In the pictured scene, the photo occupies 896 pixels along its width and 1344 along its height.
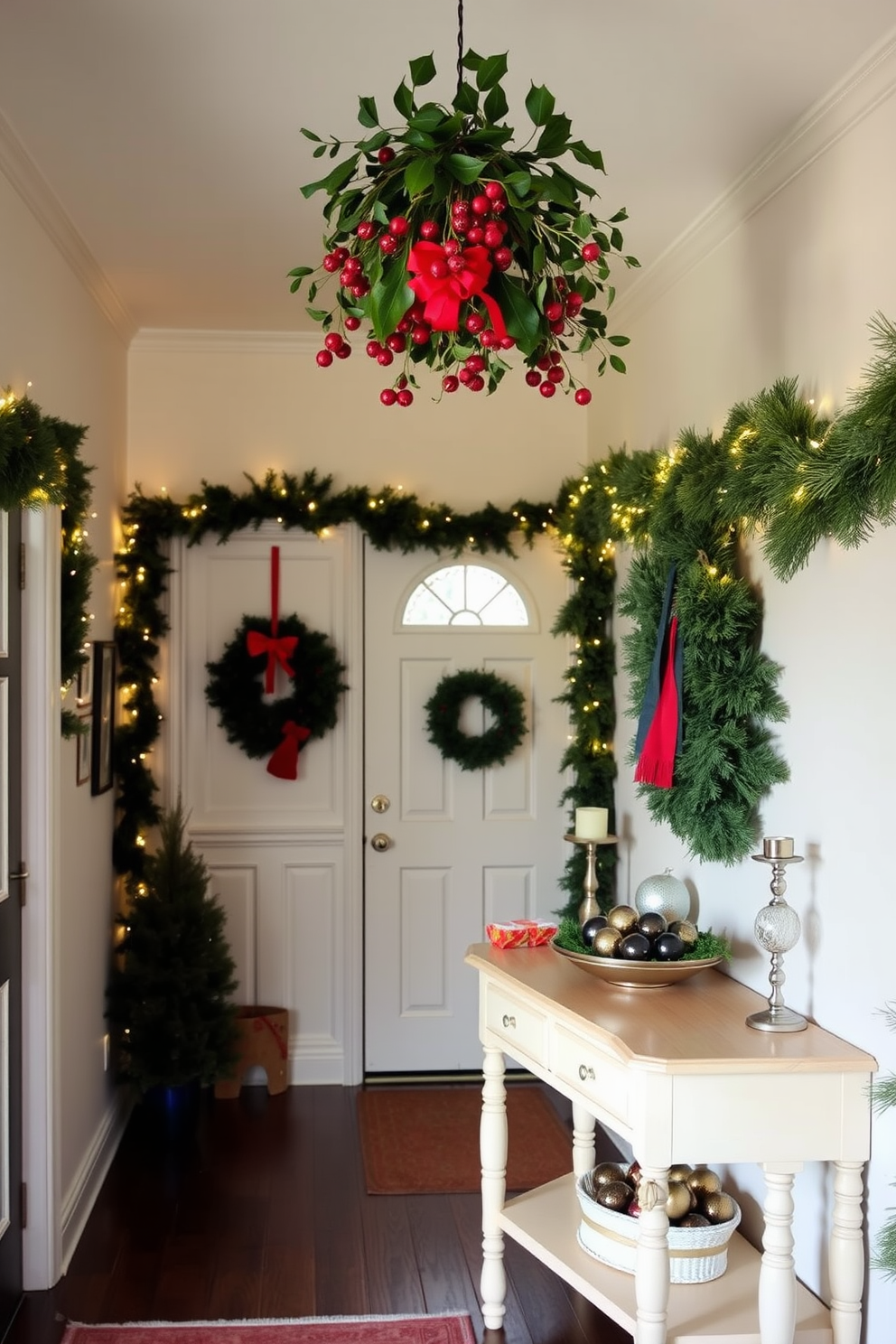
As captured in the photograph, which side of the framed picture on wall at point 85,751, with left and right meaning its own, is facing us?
right

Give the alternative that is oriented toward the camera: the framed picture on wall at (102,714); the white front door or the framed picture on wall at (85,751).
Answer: the white front door

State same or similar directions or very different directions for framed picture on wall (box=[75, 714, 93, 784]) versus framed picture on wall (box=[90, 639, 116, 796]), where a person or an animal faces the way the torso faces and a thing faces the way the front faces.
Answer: same or similar directions

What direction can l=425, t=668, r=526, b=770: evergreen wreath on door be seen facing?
toward the camera

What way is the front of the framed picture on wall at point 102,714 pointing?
to the viewer's right

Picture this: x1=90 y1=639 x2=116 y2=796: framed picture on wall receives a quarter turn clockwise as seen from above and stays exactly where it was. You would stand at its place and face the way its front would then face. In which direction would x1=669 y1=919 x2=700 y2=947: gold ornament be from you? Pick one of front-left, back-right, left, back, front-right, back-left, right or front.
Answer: front-left

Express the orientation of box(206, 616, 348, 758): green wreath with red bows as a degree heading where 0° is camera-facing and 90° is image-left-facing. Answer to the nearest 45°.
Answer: approximately 0°

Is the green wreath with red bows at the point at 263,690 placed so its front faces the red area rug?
yes

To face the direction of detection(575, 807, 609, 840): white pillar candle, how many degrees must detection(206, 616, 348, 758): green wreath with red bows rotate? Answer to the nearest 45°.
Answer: approximately 45° to its left

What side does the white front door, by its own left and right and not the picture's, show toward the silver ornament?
front

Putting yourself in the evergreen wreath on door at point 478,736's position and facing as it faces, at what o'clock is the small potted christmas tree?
The small potted christmas tree is roughly at 2 o'clock from the evergreen wreath on door.

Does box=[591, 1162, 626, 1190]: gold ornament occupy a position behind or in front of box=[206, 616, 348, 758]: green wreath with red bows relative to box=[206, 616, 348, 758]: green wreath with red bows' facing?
in front

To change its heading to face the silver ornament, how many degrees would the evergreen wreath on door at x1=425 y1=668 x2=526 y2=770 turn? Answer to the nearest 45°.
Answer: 0° — it already faces it

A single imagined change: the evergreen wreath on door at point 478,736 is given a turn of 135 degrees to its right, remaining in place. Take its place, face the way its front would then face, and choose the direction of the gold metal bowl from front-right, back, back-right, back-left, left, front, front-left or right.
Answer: back-left

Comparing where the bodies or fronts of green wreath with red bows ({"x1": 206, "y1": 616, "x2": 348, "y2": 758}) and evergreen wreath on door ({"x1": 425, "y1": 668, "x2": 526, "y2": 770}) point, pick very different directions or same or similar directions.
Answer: same or similar directions

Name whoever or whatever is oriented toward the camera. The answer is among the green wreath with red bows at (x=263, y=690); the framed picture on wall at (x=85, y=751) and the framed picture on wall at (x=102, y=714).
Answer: the green wreath with red bows

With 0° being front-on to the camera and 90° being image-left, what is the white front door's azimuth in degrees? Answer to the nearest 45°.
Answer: approximately 0°
